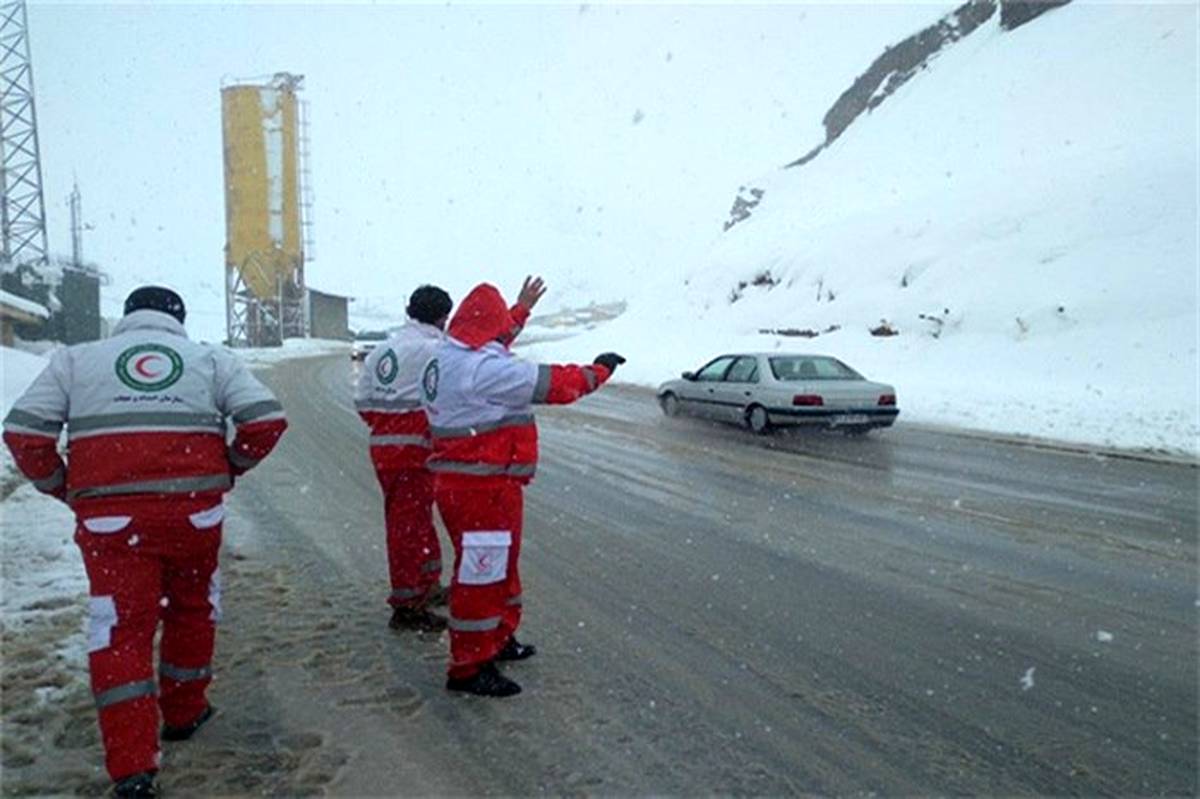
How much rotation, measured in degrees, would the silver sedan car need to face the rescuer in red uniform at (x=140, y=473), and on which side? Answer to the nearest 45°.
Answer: approximately 135° to its left

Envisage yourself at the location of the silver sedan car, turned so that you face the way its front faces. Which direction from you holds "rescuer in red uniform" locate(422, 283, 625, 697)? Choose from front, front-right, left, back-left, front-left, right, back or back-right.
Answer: back-left

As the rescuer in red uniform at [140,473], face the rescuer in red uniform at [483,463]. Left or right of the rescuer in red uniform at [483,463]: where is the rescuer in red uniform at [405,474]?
left

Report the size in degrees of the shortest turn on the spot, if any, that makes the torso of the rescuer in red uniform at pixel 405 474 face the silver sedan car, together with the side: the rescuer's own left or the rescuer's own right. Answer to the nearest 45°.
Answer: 0° — they already face it

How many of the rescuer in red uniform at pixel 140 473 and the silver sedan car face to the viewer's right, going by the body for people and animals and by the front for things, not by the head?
0

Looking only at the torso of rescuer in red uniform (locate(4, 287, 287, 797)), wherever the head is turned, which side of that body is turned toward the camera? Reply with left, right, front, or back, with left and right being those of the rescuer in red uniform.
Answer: back

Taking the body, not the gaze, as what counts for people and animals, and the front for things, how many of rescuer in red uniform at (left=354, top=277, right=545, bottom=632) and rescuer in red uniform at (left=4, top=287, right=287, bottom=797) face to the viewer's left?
0

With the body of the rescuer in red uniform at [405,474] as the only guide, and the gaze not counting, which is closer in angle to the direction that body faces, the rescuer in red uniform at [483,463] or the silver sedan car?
the silver sedan car

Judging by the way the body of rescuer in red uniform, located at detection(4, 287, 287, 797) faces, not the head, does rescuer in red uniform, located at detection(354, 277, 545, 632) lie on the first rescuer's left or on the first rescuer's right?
on the first rescuer's right

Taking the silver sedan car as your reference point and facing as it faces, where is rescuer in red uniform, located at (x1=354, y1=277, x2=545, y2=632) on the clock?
The rescuer in red uniform is roughly at 8 o'clock from the silver sedan car.

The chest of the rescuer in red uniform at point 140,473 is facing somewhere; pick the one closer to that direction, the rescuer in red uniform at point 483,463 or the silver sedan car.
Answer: the silver sedan car

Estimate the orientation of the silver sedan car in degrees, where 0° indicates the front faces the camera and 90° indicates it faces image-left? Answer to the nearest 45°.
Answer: approximately 135°

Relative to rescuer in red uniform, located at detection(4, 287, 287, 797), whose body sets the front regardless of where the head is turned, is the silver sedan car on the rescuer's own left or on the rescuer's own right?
on the rescuer's own right
